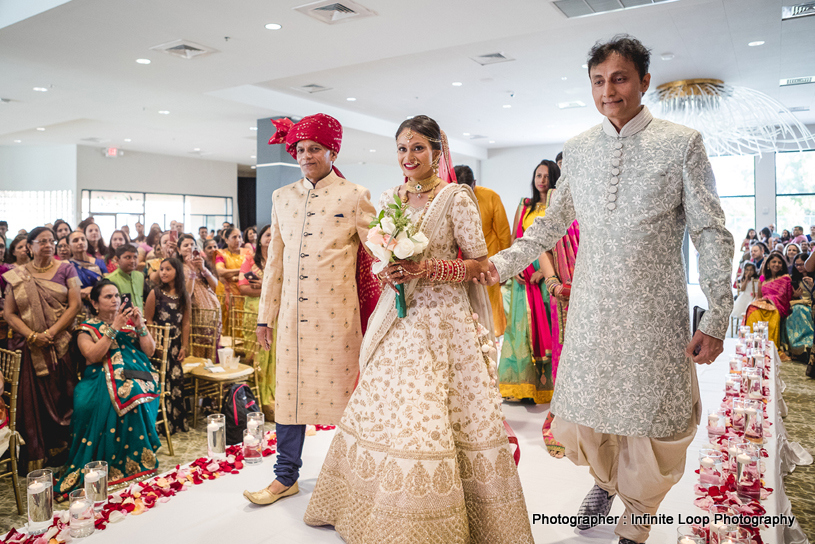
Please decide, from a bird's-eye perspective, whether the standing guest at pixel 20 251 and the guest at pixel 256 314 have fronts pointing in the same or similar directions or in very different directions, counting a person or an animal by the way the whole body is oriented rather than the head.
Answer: same or similar directions

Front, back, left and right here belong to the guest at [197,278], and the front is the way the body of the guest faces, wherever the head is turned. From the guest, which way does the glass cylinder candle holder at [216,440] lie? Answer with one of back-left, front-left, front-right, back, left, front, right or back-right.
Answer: front-right

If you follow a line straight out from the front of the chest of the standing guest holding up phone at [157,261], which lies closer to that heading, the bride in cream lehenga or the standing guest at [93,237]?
the bride in cream lehenga

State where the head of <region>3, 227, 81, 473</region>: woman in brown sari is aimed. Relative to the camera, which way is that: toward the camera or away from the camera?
toward the camera

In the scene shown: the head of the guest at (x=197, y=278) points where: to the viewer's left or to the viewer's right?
to the viewer's right

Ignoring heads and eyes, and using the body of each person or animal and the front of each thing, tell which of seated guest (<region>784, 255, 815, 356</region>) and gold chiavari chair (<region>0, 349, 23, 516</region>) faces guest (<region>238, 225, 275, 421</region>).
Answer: seated guest (<region>784, 255, 815, 356</region>)

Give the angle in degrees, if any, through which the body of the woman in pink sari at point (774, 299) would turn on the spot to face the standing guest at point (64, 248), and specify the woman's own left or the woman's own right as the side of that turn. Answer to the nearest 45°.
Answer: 0° — they already face them

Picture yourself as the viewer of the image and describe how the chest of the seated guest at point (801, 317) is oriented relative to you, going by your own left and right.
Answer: facing the viewer and to the left of the viewer

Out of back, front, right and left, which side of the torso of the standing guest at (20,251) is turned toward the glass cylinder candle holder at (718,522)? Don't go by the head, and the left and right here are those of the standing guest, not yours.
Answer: front

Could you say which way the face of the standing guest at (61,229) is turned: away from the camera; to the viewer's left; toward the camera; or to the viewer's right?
toward the camera

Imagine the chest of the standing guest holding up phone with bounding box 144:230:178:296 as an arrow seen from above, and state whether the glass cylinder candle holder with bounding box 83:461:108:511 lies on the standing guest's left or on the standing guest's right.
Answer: on the standing guest's right
